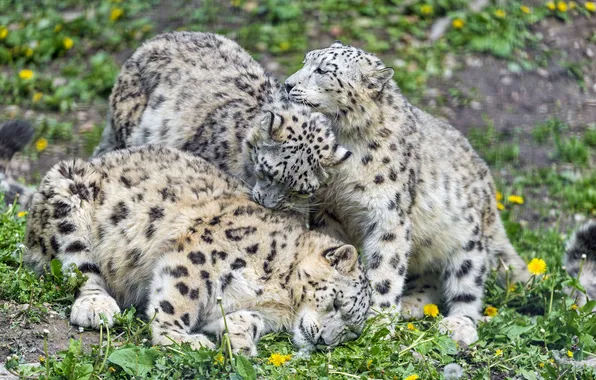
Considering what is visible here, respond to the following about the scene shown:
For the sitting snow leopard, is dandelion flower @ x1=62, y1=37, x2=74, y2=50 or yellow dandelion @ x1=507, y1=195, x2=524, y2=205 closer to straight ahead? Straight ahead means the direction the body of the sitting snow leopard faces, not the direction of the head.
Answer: the dandelion flower

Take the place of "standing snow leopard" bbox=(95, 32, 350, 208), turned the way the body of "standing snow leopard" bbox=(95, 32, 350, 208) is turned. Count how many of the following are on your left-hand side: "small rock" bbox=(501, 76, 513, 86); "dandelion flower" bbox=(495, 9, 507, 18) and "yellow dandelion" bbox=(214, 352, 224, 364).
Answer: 2

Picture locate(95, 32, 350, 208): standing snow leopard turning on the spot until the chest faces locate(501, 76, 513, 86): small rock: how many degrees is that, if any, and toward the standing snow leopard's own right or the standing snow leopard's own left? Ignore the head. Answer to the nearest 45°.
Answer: approximately 90° to the standing snow leopard's own left

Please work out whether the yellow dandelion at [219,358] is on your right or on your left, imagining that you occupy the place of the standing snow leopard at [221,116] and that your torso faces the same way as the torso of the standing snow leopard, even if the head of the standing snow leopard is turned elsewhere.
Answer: on your right

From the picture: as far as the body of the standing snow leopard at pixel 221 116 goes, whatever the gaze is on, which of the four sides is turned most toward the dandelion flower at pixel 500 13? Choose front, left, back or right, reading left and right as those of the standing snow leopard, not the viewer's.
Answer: left

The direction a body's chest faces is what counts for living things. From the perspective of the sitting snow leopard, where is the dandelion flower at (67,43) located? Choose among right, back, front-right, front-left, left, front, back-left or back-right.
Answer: front-right

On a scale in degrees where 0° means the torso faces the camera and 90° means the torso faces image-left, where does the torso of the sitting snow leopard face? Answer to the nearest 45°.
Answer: approximately 90°

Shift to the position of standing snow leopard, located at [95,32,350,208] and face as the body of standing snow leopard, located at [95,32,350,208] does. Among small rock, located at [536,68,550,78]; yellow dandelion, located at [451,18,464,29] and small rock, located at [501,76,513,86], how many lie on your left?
3

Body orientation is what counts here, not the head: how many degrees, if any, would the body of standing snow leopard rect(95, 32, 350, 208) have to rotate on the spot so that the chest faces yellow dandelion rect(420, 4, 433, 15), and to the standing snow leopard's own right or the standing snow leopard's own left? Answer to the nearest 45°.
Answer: approximately 90° to the standing snow leopard's own left

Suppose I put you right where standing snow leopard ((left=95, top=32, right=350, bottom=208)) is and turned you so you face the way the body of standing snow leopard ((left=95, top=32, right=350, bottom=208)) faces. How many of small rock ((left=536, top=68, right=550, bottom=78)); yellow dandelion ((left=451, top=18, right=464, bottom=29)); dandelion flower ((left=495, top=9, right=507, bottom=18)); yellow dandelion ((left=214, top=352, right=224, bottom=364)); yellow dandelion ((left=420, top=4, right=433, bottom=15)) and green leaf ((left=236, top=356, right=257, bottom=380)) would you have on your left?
4

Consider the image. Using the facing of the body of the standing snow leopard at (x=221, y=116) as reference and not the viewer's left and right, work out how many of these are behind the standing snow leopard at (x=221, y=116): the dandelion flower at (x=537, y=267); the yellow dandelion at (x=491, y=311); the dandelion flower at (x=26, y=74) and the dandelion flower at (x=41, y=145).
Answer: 2

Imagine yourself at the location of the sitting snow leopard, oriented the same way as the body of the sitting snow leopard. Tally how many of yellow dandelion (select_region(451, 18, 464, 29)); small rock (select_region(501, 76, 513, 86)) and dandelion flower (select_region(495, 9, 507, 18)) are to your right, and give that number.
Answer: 3

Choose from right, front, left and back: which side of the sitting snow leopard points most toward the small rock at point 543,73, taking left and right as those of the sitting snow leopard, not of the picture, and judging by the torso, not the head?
right

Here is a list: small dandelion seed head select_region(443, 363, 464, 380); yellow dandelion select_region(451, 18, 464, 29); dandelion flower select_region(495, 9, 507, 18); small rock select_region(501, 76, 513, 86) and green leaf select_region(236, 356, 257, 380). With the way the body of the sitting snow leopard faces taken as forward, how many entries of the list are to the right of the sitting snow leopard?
3
